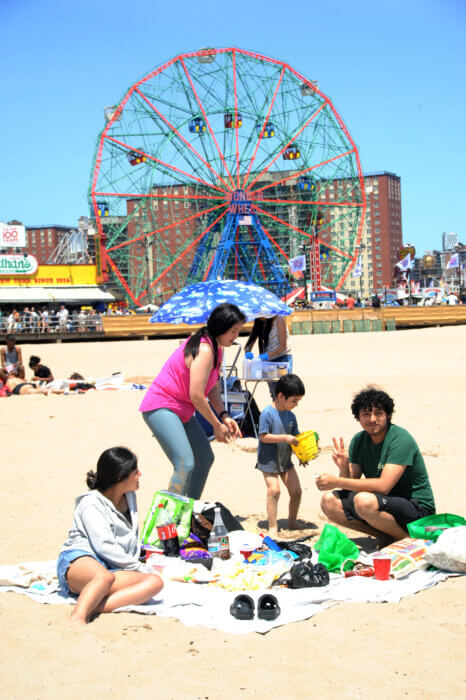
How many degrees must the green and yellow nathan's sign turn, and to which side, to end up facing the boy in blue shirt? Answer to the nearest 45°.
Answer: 0° — it already faces them

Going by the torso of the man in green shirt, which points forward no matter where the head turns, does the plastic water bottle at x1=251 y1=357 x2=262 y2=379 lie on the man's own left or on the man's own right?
on the man's own right

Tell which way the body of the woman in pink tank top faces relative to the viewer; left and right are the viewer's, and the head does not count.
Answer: facing to the right of the viewer

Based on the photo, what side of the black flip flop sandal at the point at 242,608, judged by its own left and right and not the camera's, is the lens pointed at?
back

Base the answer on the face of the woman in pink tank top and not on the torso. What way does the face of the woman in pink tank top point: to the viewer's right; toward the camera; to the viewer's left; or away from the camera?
to the viewer's right

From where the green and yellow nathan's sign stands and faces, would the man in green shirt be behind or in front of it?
in front

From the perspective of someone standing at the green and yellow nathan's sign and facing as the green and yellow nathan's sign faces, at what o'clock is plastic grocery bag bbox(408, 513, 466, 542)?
The plastic grocery bag is roughly at 12 o'clock from the green and yellow nathan's sign.

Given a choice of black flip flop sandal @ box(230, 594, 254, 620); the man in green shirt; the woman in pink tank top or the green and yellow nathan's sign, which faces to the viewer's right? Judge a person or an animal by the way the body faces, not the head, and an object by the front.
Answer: the woman in pink tank top

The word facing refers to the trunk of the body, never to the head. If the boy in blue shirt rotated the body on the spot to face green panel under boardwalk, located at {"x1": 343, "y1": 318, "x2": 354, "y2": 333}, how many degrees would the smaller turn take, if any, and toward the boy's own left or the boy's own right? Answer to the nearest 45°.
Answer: approximately 135° to the boy's own left

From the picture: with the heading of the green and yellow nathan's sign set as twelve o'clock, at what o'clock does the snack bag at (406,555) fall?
The snack bag is roughly at 12 o'clock from the green and yellow nathan's sign.

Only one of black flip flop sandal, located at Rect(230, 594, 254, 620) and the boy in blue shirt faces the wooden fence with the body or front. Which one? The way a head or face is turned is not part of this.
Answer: the black flip flop sandal
